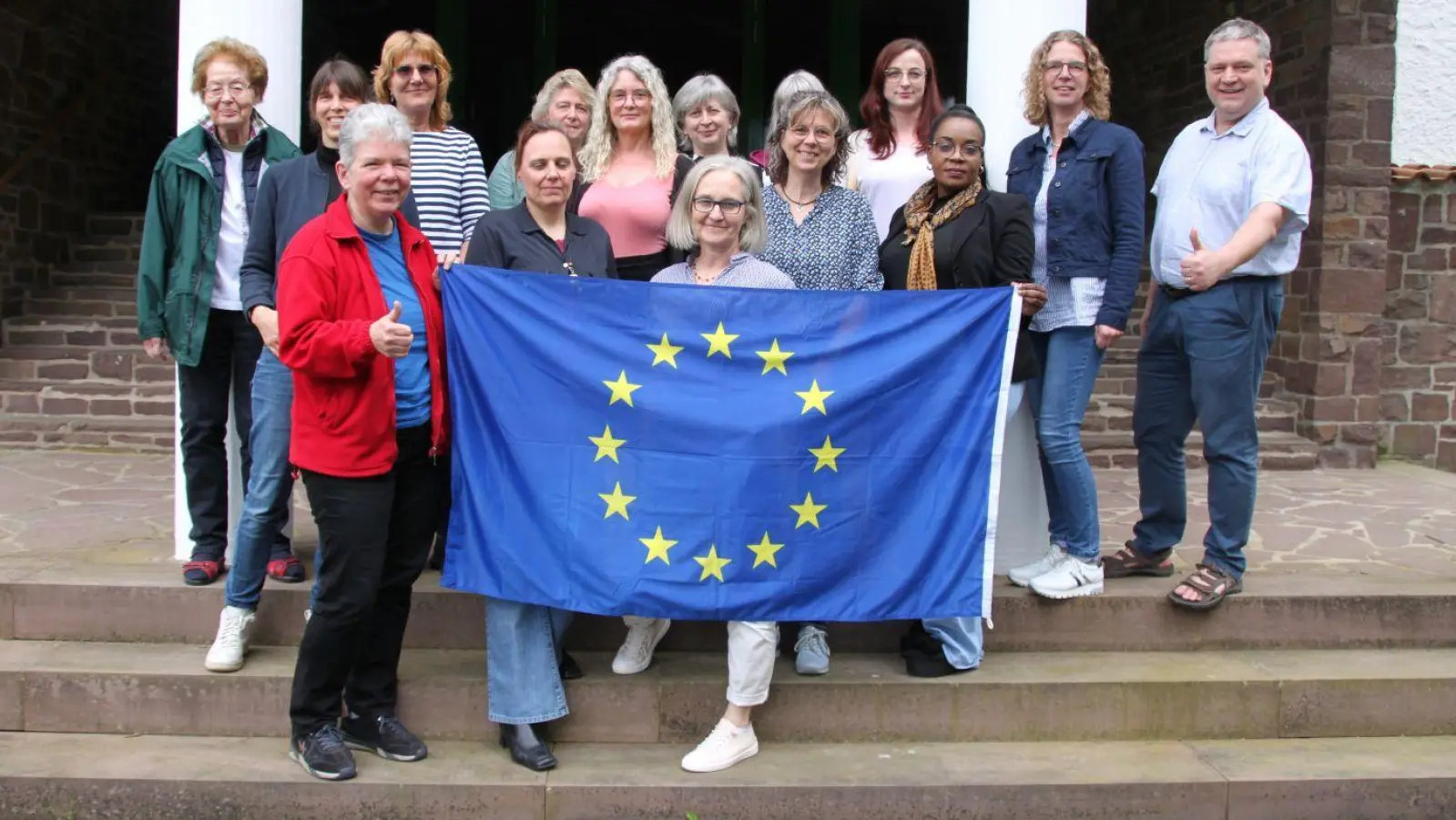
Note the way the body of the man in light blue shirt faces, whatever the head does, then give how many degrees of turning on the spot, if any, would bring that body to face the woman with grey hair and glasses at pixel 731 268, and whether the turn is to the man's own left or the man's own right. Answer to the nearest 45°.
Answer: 0° — they already face them

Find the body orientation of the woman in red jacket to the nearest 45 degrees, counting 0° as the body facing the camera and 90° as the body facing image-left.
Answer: approximately 315°

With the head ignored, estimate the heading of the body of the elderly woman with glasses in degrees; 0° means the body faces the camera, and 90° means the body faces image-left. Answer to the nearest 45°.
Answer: approximately 0°

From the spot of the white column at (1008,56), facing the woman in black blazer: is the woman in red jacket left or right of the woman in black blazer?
right

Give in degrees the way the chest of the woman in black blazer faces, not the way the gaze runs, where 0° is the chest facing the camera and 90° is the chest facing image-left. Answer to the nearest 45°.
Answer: approximately 45°

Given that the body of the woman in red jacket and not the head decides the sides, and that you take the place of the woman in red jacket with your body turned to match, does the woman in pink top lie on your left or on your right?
on your left
